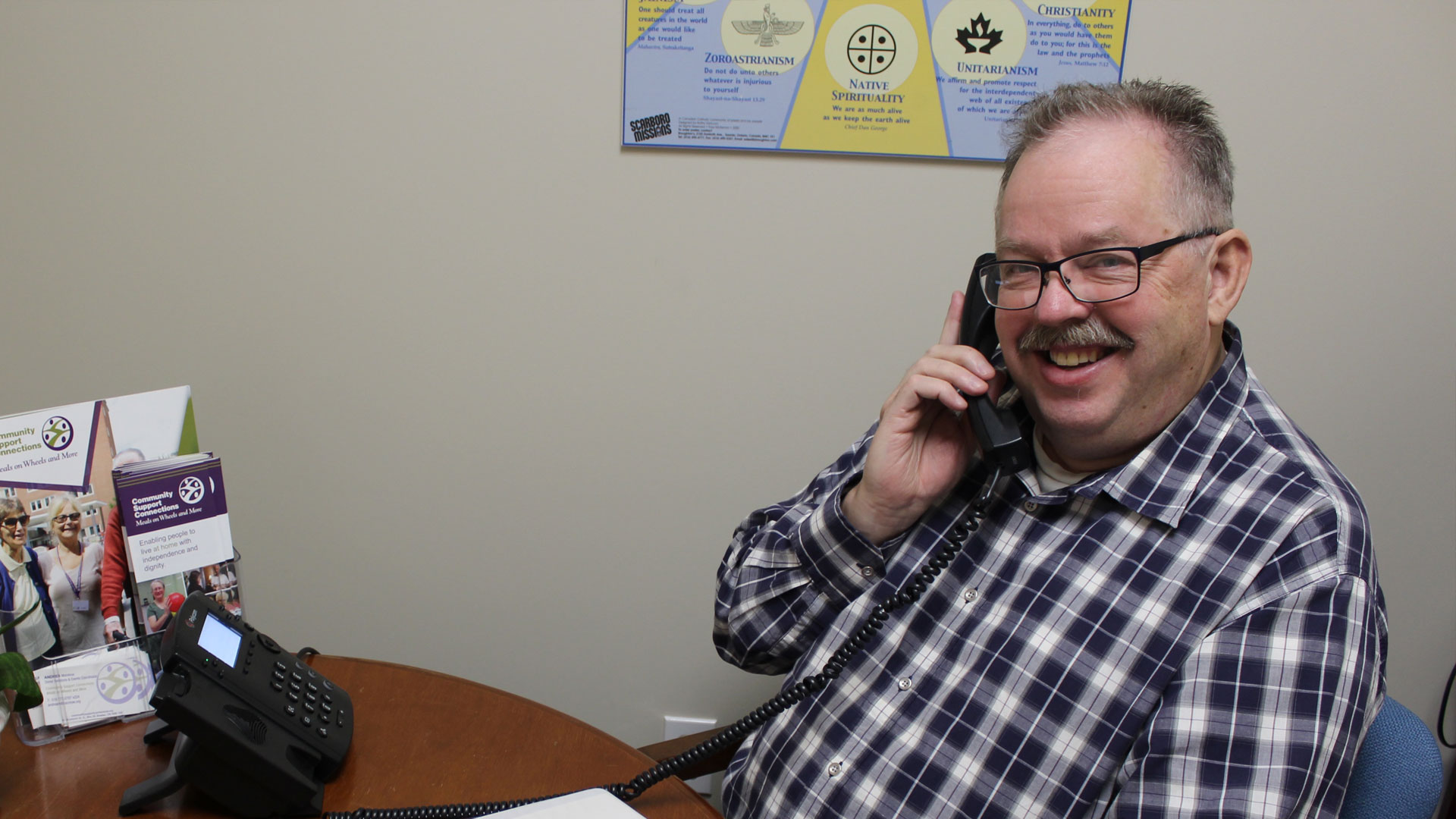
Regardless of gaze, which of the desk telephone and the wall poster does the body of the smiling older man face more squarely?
the desk telephone

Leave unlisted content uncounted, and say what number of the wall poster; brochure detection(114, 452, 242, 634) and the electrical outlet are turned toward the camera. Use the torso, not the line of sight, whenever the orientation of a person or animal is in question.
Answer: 3

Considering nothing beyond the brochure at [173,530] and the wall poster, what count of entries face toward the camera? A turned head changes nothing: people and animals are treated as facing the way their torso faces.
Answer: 2

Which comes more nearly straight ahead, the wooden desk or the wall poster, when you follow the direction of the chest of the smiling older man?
the wooden desk

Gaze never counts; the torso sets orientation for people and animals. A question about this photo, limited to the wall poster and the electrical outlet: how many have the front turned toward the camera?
2

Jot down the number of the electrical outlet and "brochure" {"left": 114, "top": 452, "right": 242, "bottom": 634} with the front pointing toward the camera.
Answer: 2

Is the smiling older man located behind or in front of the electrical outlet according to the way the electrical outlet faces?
in front

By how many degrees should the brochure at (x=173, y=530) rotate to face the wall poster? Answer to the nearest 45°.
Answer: approximately 90° to its left

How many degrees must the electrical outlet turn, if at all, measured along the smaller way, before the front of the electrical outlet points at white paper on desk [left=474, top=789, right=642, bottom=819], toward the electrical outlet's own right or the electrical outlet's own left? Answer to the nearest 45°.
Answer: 0° — it already faces it

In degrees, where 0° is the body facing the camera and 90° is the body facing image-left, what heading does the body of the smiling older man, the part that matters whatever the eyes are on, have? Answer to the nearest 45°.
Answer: approximately 45°

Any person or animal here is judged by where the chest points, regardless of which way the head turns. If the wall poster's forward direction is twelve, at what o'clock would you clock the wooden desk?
The wooden desk is roughly at 1 o'clock from the wall poster.
